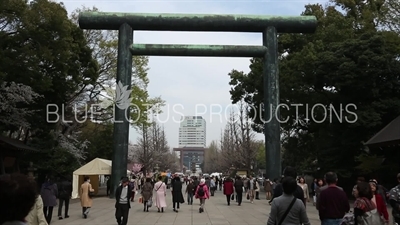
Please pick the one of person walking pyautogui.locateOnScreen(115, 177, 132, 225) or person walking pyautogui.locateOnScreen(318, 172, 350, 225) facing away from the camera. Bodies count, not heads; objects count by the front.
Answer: person walking pyautogui.locateOnScreen(318, 172, 350, 225)

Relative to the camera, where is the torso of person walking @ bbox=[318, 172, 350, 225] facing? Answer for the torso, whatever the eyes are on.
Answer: away from the camera

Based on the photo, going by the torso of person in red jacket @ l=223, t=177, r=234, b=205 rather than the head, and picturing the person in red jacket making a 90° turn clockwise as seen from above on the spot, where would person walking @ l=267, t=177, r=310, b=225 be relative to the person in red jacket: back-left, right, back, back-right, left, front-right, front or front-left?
right

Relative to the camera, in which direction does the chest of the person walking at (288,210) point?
away from the camera

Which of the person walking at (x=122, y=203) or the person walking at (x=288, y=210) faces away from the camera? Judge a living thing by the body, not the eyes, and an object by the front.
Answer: the person walking at (x=288, y=210)

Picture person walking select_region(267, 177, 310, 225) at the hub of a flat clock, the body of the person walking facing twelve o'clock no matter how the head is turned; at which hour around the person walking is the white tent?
The white tent is roughly at 11 o'clock from the person walking.
